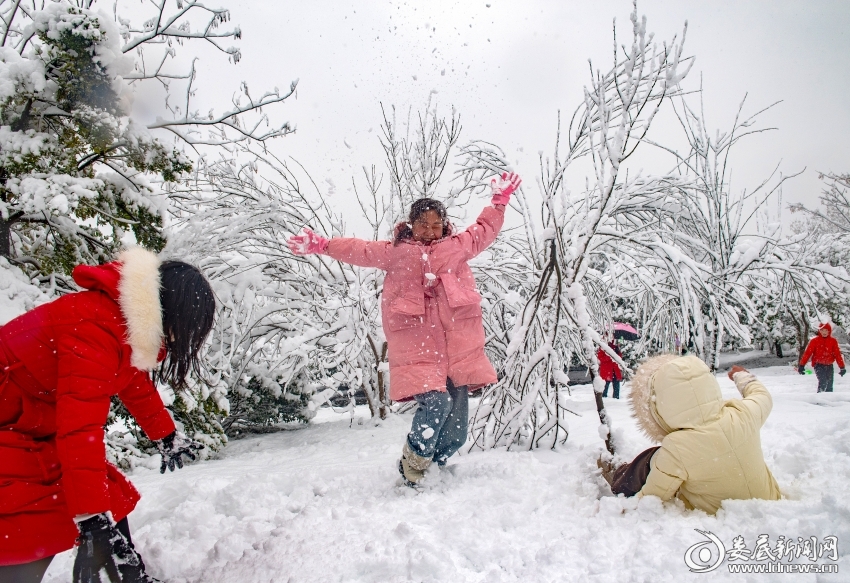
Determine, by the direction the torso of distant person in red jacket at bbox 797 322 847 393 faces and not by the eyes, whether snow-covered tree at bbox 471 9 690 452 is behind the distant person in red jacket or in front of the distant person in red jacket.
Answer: in front

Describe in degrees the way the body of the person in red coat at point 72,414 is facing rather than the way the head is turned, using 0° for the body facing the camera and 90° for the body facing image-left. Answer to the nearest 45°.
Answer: approximately 270°

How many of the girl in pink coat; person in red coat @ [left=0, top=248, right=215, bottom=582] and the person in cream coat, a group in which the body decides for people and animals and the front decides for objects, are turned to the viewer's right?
1

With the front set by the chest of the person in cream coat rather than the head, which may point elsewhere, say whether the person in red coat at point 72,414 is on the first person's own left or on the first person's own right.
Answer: on the first person's own left

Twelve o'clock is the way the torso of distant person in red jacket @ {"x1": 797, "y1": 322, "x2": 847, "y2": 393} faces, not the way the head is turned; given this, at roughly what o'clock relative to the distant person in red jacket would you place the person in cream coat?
The person in cream coat is roughly at 12 o'clock from the distant person in red jacket.

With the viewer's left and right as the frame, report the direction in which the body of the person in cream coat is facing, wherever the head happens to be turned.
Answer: facing away from the viewer and to the left of the viewer

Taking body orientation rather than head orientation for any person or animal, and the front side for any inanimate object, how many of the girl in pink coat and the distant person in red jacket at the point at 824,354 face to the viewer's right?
0

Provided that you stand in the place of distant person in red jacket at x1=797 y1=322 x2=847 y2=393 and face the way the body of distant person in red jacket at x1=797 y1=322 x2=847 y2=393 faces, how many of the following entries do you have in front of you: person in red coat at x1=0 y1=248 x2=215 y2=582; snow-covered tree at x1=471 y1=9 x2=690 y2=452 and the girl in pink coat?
3

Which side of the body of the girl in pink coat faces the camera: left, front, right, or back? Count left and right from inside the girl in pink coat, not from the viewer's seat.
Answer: front

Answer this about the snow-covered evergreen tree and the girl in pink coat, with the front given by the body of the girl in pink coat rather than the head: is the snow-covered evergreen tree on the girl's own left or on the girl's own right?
on the girl's own right

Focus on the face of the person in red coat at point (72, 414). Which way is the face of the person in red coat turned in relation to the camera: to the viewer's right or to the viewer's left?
to the viewer's right

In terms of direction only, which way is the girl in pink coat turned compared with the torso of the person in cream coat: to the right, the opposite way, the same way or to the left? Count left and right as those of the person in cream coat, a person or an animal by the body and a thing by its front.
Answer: the opposite way

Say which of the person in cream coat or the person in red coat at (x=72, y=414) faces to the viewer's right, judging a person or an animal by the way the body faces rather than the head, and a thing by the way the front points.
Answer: the person in red coat

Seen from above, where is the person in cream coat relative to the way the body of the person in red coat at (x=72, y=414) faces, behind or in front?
in front
